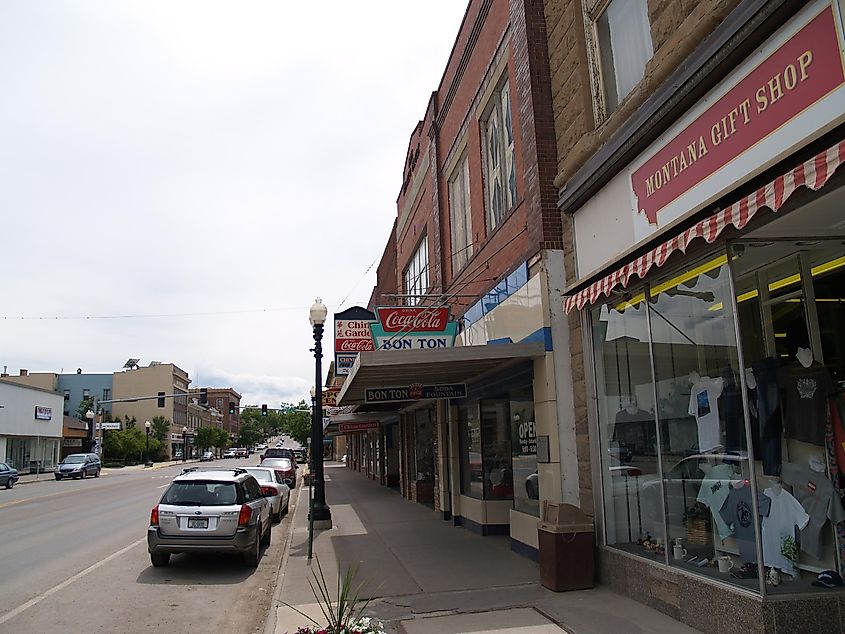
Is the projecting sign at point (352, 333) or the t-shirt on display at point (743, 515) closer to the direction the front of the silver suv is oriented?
the projecting sign

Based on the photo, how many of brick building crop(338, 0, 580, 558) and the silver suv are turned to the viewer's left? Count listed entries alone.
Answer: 1

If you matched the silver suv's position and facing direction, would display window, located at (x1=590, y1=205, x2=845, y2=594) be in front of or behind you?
behind

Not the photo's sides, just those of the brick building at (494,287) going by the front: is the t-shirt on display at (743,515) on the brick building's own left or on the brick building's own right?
on the brick building's own left

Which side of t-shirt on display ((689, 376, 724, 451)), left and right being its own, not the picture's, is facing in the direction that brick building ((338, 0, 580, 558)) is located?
right

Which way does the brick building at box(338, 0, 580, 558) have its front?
to the viewer's left

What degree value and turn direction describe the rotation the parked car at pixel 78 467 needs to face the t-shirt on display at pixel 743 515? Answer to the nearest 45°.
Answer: approximately 45° to its left

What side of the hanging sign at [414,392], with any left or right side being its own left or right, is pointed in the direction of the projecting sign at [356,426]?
back

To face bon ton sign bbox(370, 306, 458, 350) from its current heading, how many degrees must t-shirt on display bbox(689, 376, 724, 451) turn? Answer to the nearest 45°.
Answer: approximately 90° to its right

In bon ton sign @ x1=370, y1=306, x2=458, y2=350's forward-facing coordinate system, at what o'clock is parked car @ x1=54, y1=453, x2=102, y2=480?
The parked car is roughly at 5 o'clock from the bon ton sign.

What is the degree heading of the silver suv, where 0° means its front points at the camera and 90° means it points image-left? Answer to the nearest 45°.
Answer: approximately 180°
